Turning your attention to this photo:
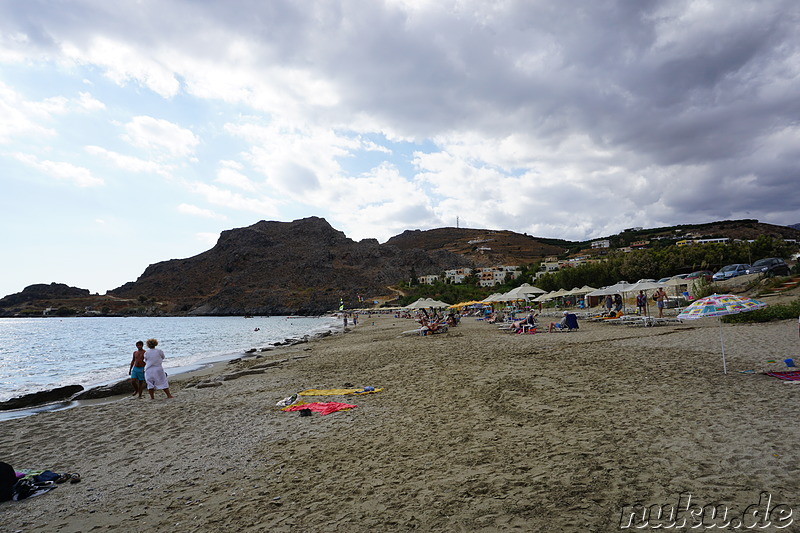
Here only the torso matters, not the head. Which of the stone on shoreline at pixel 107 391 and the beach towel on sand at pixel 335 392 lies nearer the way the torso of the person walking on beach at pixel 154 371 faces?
the stone on shoreline

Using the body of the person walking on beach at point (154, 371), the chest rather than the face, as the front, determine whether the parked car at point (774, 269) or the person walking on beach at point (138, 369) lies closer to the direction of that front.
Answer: the person walking on beach

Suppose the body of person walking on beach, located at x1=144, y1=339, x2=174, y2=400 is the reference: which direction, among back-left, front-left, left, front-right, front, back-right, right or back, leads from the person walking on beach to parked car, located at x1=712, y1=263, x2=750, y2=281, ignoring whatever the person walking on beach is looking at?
right

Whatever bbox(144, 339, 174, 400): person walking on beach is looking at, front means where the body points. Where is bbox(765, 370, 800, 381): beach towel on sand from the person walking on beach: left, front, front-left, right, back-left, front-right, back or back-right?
back-right

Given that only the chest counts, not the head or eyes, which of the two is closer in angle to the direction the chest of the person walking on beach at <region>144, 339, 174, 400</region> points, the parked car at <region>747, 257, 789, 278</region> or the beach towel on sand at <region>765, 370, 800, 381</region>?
the parked car

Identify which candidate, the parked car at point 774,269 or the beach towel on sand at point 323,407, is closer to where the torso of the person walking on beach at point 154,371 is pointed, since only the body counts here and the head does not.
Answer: the parked car

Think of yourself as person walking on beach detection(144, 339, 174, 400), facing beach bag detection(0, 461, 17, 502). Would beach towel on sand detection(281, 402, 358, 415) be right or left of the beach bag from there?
left
